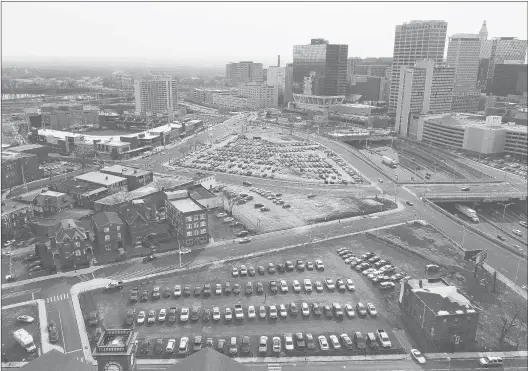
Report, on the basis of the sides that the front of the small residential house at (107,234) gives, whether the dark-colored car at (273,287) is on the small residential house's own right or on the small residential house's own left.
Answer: on the small residential house's own left

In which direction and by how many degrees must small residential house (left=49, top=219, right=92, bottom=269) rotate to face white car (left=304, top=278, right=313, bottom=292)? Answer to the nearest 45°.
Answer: approximately 45° to its left

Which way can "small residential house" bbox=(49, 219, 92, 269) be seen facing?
toward the camera

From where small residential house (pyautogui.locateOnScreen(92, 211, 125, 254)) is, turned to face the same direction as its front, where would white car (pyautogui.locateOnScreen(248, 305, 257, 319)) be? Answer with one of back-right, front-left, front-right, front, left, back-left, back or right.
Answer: front-left

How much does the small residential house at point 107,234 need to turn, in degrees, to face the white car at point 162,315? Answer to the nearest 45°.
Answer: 0° — it already faces it

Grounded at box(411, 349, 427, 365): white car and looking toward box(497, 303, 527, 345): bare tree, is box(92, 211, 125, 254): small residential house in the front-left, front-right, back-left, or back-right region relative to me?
back-left

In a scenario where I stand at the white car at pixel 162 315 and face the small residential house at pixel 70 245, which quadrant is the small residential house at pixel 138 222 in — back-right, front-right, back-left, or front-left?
front-right

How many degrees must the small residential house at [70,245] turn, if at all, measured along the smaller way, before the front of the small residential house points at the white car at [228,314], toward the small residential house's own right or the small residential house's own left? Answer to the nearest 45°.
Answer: approximately 45° to the small residential house's own left

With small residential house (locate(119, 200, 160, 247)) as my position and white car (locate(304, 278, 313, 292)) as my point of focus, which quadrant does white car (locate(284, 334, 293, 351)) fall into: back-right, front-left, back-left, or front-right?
front-right

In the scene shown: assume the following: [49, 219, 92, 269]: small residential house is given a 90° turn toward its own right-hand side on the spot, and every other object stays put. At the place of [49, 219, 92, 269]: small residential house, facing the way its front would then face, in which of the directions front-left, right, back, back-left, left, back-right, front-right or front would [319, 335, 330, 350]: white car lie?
back-left

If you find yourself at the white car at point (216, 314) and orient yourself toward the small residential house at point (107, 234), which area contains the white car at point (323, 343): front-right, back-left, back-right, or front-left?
back-right

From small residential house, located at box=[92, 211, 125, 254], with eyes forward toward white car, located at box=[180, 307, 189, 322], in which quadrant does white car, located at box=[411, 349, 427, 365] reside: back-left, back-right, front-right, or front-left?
front-left

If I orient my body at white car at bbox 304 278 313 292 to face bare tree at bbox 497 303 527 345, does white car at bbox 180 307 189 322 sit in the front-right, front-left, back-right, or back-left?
back-right

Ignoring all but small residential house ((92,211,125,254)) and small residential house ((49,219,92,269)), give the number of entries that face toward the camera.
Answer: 2

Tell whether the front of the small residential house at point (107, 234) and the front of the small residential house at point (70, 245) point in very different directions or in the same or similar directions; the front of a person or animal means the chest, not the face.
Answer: same or similar directions

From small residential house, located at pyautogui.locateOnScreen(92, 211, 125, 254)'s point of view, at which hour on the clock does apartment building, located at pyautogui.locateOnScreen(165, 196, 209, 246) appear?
The apartment building is roughly at 9 o'clock from the small residential house.

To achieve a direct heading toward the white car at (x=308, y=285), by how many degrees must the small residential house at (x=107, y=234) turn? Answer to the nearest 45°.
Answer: approximately 45° to its left

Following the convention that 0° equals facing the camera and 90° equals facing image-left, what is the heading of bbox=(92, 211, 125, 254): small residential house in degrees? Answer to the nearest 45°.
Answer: approximately 0°
